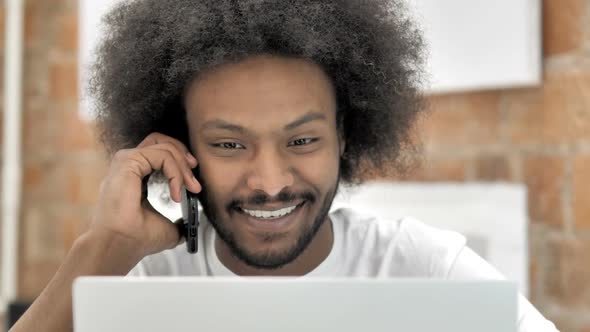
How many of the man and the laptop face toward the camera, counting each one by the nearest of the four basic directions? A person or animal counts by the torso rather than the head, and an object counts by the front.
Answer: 1

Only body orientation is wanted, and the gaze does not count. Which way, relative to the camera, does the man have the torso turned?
toward the camera

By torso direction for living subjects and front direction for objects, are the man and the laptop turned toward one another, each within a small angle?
yes

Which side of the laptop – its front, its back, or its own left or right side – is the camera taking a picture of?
back

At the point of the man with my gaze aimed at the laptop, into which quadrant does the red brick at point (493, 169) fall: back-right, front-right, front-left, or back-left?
back-left

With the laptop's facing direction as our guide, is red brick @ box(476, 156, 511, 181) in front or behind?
in front

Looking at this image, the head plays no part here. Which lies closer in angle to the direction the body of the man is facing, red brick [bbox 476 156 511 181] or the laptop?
the laptop

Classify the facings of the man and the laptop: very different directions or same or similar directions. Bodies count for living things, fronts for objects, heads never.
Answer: very different directions

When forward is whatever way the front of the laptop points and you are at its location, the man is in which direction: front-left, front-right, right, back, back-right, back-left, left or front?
front

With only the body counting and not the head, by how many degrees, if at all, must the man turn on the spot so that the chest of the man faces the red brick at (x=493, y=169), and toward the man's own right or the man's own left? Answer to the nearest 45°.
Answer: approximately 135° to the man's own left

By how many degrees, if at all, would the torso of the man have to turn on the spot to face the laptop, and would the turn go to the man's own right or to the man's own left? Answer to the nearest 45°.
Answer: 0° — they already face it

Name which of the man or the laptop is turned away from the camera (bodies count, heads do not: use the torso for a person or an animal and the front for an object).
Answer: the laptop
